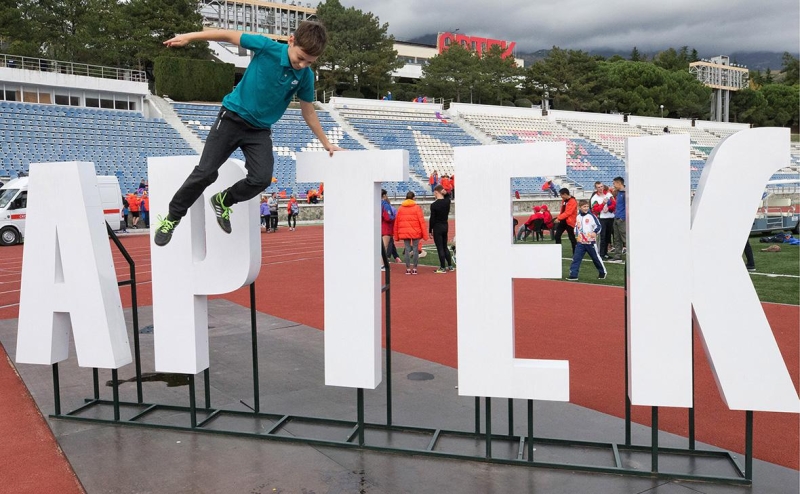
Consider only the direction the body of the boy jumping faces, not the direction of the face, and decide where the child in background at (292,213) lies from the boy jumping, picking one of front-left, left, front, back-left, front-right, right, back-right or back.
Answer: back-left

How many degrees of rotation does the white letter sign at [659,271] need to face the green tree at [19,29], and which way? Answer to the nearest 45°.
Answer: approximately 135° to its right
